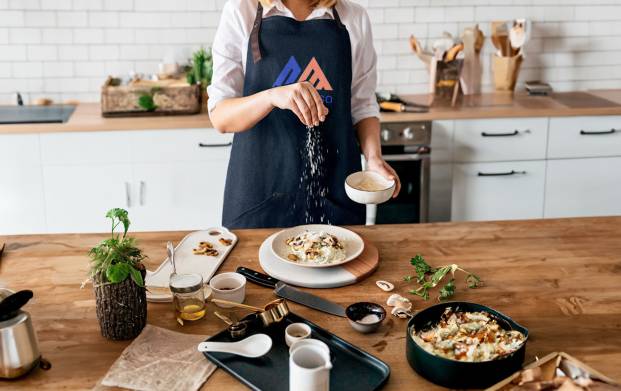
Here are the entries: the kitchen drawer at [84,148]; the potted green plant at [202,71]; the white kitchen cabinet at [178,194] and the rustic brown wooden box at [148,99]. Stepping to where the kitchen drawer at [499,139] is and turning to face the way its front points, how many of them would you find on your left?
0

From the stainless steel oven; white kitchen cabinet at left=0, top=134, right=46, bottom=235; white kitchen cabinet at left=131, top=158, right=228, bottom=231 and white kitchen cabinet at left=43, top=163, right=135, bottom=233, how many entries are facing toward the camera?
4

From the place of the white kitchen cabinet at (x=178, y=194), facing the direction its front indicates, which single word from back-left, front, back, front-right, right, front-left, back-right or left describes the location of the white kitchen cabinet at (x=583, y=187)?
left

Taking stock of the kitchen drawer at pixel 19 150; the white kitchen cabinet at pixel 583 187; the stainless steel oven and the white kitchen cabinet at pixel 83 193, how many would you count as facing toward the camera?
4

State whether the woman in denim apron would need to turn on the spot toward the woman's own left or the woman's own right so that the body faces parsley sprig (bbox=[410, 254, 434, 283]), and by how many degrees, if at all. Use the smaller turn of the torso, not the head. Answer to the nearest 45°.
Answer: approximately 45° to the woman's own left

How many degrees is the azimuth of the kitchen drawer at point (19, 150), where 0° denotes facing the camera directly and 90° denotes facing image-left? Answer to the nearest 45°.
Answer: approximately 0°

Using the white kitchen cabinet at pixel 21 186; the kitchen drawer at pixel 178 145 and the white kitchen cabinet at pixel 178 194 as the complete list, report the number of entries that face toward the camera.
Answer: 3

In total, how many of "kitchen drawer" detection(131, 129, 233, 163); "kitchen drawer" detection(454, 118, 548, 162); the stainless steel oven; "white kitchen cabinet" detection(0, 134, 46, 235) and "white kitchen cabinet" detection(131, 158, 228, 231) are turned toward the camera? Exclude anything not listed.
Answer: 5

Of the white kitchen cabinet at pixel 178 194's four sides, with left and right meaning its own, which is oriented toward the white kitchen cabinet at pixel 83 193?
right

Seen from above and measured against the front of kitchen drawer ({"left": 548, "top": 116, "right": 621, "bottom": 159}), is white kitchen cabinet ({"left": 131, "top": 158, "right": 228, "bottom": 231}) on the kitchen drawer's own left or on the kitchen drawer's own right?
on the kitchen drawer's own right

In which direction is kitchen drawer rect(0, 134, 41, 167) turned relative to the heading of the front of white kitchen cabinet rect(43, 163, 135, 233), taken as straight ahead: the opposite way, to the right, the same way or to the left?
the same way

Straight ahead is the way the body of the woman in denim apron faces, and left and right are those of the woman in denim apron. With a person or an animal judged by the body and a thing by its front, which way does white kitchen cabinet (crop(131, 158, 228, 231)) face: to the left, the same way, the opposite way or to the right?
the same way

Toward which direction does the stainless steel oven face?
toward the camera

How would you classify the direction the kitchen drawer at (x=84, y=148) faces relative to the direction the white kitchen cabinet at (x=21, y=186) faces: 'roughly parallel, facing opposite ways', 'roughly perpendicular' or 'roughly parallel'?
roughly parallel

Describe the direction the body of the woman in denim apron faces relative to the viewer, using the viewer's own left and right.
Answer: facing the viewer

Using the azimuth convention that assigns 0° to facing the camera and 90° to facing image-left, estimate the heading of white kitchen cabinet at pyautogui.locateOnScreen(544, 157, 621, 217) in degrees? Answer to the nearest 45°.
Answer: approximately 0°

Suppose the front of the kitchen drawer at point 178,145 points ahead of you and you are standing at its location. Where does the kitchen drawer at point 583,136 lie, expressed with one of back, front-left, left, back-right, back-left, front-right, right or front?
left

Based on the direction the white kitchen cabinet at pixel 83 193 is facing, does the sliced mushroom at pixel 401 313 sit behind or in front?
in front

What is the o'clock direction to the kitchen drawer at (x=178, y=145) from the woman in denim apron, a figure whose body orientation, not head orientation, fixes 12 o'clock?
The kitchen drawer is roughly at 5 o'clock from the woman in denim apron.

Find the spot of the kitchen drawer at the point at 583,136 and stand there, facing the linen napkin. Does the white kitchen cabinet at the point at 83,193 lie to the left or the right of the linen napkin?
right
